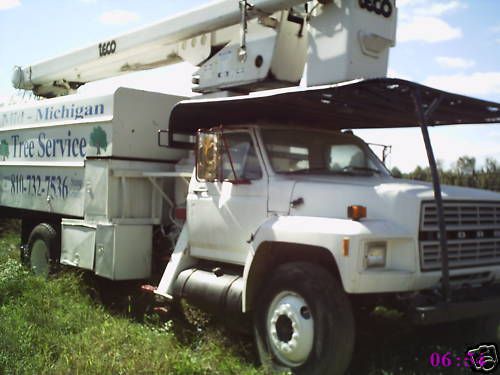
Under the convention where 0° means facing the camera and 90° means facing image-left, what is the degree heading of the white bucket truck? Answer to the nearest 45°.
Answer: approximately 315°
